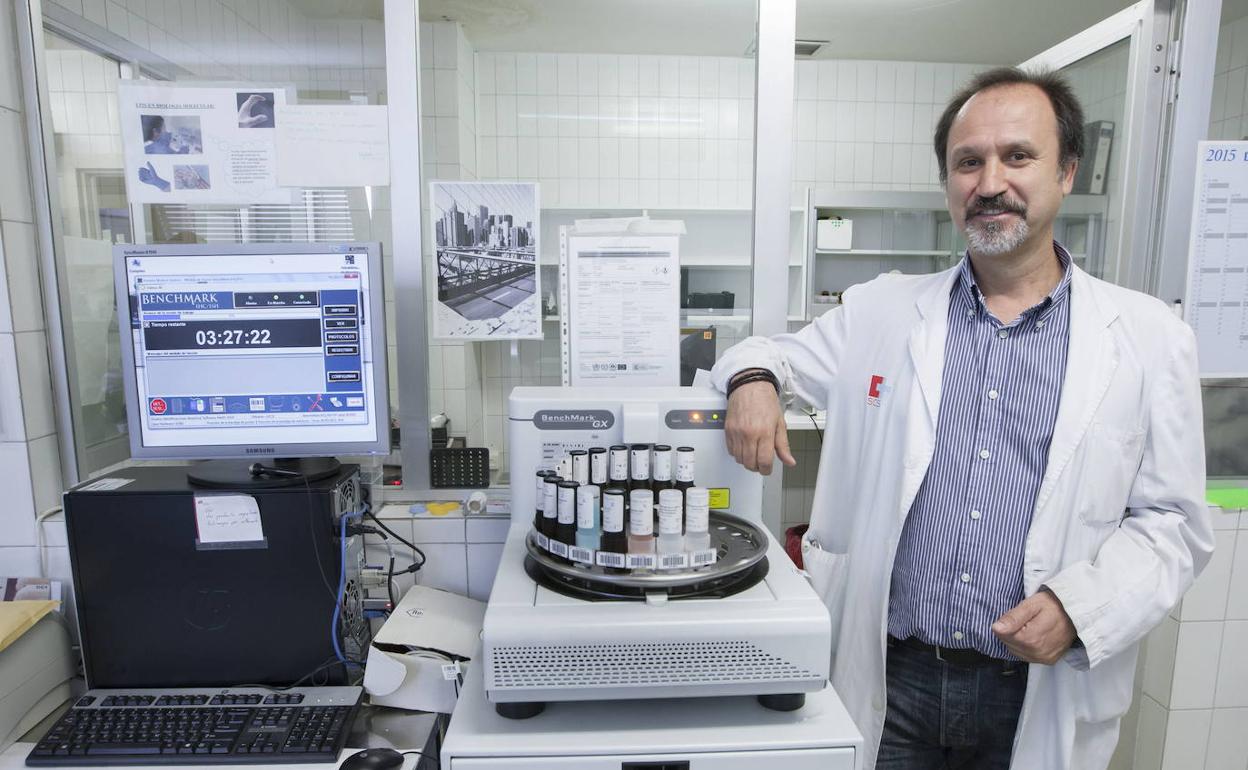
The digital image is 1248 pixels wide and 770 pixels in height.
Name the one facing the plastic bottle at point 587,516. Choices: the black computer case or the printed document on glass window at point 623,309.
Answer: the printed document on glass window

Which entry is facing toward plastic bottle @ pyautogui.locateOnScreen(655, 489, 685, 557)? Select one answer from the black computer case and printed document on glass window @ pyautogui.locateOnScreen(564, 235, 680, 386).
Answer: the printed document on glass window

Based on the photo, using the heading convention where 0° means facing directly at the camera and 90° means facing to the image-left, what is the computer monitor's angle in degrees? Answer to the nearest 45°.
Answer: approximately 0°

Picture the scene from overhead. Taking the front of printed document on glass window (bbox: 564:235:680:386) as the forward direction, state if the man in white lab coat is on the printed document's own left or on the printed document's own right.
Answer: on the printed document's own left
